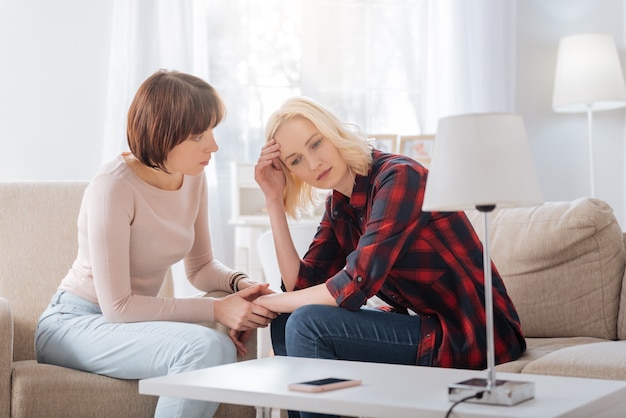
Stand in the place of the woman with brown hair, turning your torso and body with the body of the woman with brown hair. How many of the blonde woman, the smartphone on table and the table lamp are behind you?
0

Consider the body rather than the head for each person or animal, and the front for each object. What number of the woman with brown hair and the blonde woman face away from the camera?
0

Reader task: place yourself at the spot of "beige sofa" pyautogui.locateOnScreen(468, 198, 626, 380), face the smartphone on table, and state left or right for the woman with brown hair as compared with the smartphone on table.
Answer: right

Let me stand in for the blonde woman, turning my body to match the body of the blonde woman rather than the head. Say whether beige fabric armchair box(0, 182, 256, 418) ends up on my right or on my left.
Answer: on my right

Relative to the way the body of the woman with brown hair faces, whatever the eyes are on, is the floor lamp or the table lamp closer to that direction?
the table lamp

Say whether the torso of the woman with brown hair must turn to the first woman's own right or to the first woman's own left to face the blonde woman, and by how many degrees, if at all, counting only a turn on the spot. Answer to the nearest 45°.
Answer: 0° — they already face them

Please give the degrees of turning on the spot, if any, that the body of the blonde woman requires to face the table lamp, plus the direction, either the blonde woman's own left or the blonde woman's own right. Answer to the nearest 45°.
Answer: approximately 45° to the blonde woman's own left

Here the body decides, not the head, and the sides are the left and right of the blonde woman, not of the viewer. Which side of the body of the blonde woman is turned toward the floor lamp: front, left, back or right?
back

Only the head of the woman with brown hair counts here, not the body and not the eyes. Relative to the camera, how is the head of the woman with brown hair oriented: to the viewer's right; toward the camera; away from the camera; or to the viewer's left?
to the viewer's right

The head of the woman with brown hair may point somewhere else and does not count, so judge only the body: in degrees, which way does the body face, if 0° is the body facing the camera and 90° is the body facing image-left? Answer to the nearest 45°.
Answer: approximately 315°

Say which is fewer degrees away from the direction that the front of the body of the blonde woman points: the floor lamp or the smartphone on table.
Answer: the smartphone on table

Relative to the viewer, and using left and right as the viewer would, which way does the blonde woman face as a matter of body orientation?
facing the viewer and to the left of the viewer

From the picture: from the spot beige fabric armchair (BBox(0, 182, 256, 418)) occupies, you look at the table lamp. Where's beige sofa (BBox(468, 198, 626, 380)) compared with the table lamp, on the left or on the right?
left

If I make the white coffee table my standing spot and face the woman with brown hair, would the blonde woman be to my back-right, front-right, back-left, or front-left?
front-right

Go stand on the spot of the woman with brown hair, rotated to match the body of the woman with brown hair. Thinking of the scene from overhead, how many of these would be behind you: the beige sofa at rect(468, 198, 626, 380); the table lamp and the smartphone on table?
0

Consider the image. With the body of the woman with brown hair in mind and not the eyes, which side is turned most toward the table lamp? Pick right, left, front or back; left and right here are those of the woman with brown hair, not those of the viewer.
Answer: front
